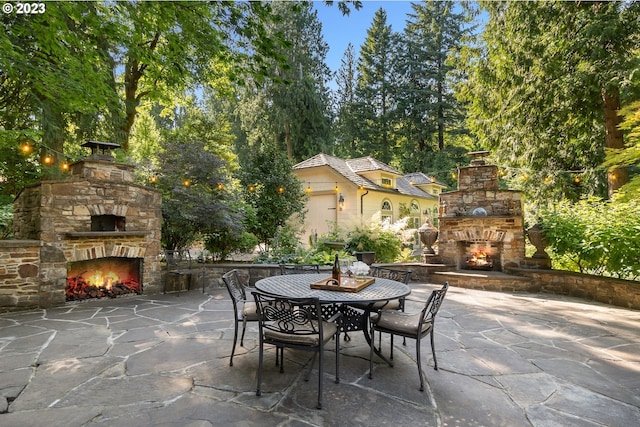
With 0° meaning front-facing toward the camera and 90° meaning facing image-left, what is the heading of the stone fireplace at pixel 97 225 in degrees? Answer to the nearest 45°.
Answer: approximately 315°

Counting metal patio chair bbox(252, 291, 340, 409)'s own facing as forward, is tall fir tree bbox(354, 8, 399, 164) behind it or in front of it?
in front

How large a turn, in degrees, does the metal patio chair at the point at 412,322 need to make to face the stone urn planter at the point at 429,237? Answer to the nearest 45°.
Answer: approximately 45° to its right

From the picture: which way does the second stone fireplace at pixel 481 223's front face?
toward the camera

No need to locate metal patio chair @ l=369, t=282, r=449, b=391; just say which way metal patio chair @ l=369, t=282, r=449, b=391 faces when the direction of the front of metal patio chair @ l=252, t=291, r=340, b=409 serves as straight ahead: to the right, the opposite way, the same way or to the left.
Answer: to the left

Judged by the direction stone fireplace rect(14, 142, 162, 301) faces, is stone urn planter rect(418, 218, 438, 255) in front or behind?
in front

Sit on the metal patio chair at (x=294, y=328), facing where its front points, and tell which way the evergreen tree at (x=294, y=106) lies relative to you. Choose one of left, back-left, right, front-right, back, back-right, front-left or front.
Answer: front-left

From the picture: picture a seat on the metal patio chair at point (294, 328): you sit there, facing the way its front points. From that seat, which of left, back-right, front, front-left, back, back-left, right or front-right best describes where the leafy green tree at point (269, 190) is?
front-left

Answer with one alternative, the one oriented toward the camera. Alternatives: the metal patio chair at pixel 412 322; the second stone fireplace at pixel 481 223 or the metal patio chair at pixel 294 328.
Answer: the second stone fireplace

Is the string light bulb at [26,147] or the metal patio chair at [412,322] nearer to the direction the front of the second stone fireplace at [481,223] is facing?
the metal patio chair

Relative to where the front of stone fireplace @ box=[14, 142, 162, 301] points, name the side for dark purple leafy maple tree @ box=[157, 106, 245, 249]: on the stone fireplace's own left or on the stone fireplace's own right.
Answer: on the stone fireplace's own left

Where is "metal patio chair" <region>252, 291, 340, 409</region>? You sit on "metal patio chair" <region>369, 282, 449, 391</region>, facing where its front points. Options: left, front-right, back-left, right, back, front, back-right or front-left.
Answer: left

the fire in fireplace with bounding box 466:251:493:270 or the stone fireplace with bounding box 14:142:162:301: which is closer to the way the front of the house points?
the fire in fireplace

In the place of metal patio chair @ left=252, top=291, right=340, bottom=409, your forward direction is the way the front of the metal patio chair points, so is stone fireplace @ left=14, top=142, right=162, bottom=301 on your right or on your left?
on your left

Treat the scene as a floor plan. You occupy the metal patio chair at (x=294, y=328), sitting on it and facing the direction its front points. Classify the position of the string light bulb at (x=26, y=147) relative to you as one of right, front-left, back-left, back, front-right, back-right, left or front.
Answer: left

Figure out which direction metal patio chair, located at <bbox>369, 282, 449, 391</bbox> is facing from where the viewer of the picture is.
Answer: facing away from the viewer and to the left of the viewer

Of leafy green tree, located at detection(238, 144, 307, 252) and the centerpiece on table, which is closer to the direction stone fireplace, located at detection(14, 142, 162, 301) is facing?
the centerpiece on table

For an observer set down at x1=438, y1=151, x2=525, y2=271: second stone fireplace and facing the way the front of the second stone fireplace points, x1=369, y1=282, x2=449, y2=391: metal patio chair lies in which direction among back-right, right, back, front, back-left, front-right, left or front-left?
front

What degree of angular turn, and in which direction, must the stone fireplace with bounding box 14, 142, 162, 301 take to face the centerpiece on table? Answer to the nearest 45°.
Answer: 0° — it already faces it
